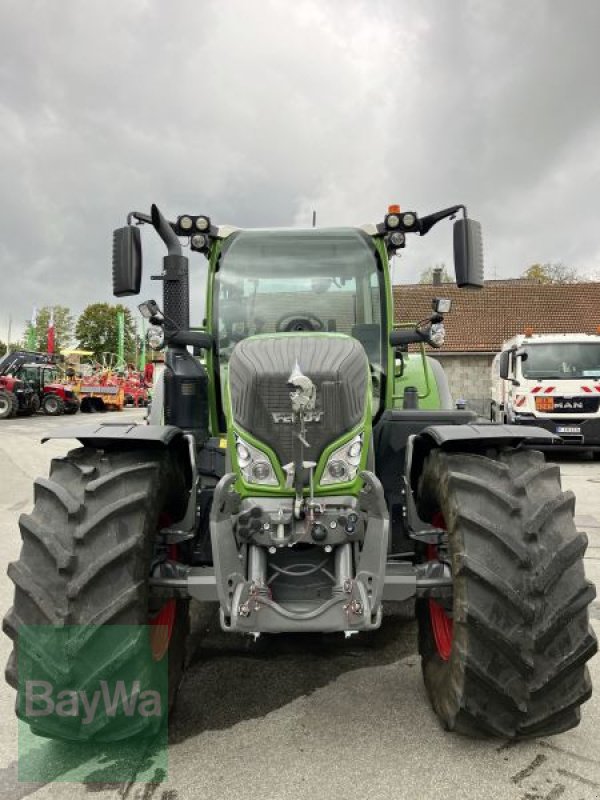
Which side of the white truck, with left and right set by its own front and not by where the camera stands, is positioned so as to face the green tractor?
front

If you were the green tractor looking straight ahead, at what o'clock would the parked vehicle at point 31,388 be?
The parked vehicle is roughly at 5 o'clock from the green tractor.

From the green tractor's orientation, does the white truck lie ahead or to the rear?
to the rear

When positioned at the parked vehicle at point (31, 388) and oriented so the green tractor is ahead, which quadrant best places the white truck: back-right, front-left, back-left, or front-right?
front-left

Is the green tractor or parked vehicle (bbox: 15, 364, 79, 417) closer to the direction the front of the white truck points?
the green tractor

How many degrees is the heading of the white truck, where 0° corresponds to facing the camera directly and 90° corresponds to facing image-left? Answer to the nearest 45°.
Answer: approximately 0°

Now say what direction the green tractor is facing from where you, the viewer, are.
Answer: facing the viewer

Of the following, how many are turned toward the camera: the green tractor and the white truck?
2

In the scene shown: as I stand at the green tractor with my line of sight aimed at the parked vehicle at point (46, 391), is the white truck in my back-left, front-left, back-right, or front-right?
front-right

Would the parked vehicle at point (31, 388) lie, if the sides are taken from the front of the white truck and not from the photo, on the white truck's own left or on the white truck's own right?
on the white truck's own right
